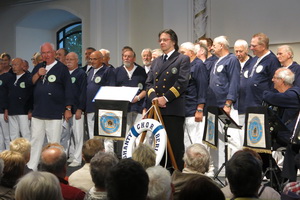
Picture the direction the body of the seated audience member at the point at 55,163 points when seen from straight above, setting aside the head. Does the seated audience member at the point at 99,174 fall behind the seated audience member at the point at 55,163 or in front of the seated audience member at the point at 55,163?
behind

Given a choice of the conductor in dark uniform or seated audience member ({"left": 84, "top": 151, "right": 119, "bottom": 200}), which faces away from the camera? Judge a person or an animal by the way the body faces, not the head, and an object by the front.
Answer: the seated audience member

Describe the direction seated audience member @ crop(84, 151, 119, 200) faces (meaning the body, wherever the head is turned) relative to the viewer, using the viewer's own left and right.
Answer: facing away from the viewer

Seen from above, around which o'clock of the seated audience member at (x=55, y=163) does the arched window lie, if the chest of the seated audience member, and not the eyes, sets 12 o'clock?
The arched window is roughly at 12 o'clock from the seated audience member.

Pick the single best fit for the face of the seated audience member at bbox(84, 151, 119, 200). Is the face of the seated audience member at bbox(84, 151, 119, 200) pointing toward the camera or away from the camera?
away from the camera

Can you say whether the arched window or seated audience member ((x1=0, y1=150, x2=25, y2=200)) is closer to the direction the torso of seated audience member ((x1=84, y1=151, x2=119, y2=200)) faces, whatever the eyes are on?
the arched window

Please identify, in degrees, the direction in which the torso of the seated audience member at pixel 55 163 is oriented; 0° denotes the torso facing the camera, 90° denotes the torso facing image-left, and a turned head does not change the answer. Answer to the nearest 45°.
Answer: approximately 180°

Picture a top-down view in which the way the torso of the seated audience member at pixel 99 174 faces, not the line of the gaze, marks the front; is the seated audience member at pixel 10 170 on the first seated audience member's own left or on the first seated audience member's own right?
on the first seated audience member's own left

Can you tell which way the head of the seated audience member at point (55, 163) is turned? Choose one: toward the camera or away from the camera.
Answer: away from the camera
